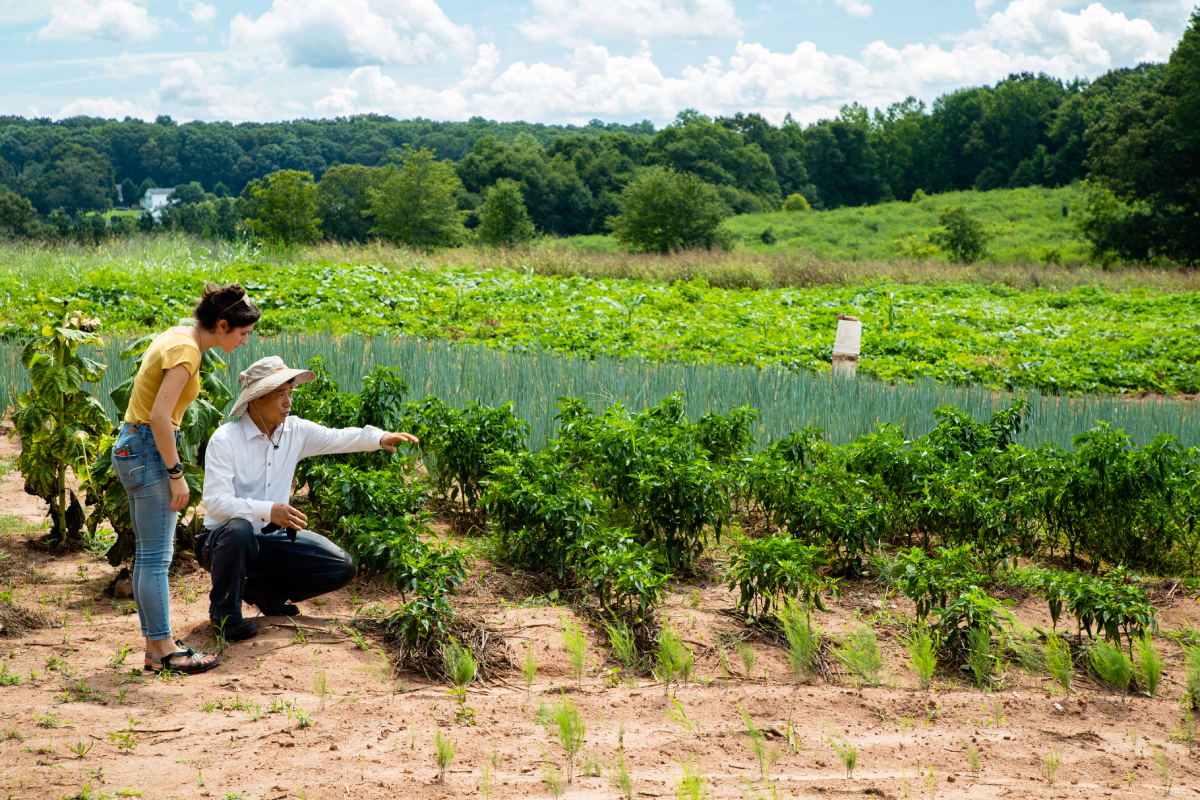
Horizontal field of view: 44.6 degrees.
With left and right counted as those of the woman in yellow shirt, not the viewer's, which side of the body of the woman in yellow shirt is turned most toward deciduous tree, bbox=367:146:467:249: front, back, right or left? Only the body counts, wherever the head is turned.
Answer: left

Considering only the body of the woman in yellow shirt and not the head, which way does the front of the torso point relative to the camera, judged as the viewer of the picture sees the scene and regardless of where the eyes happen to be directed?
to the viewer's right

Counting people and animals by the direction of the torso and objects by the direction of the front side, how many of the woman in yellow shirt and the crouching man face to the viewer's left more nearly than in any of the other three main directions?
0

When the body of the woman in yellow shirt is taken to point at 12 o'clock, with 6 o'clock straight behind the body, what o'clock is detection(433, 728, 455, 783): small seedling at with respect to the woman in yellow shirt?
The small seedling is roughly at 2 o'clock from the woman in yellow shirt.

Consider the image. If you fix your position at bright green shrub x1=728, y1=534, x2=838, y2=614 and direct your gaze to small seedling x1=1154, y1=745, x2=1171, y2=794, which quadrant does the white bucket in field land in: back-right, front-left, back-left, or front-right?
back-left

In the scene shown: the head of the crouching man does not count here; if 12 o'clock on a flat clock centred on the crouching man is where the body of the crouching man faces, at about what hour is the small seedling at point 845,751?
The small seedling is roughly at 12 o'clock from the crouching man.

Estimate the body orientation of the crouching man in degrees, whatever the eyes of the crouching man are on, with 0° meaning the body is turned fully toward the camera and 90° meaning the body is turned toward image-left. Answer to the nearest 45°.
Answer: approximately 315°

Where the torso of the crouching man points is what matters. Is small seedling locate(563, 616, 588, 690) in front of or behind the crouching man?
in front

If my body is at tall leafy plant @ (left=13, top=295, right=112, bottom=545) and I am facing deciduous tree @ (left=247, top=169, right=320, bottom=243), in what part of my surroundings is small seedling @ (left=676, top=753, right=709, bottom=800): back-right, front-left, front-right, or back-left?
back-right

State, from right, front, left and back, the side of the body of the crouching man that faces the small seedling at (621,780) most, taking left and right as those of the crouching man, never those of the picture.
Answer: front

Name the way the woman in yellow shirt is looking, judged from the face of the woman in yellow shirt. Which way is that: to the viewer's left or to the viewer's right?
to the viewer's right

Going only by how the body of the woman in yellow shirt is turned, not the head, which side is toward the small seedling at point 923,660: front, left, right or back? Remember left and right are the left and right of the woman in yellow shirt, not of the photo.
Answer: front
